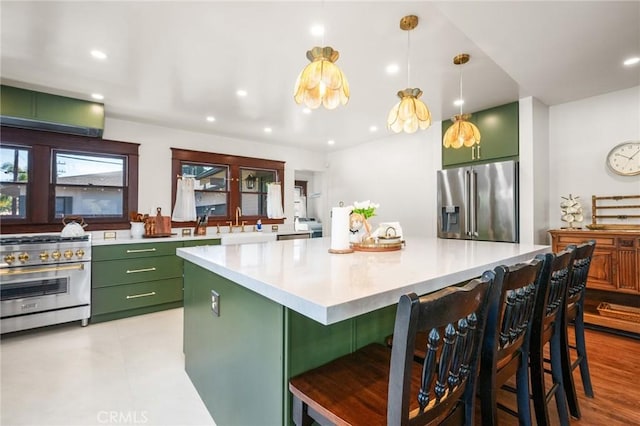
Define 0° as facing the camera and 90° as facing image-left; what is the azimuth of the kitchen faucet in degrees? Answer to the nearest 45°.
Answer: approximately 315°

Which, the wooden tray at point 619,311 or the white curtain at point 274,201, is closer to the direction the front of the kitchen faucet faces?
the wooden tray

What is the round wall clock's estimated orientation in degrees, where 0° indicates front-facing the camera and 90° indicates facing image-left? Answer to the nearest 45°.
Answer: approximately 0°

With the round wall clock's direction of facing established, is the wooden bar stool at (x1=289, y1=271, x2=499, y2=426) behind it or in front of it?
in front

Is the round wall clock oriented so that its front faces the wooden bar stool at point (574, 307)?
yes

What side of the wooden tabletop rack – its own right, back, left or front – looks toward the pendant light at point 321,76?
front

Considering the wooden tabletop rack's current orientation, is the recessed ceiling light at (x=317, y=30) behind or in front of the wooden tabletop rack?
in front
